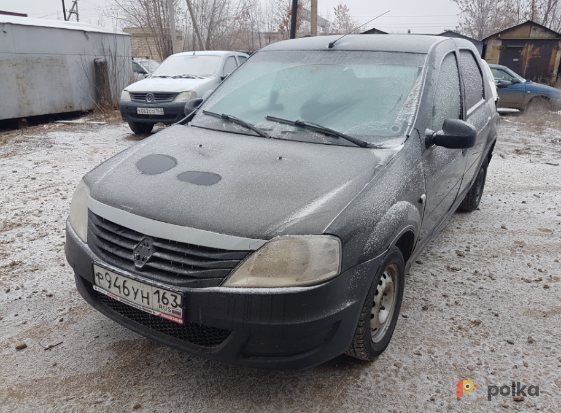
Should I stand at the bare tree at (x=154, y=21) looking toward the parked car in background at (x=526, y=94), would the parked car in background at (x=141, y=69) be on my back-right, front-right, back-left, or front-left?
front-right

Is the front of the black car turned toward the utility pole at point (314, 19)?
no

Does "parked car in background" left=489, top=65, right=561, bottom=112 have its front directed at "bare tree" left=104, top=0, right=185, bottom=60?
no

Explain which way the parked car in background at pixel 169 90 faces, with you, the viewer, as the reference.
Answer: facing the viewer and to the left of the viewer

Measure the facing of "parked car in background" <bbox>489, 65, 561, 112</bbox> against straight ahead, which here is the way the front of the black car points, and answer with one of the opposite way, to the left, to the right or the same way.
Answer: to the left

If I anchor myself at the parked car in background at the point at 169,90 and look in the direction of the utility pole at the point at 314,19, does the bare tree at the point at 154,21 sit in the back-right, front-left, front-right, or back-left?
front-left

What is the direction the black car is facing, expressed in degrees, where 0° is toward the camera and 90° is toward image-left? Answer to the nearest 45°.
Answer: approximately 45°

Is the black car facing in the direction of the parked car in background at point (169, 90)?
no

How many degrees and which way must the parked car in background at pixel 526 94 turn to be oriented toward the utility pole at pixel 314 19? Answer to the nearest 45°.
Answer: approximately 180°

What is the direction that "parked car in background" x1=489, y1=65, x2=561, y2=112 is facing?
to the viewer's right

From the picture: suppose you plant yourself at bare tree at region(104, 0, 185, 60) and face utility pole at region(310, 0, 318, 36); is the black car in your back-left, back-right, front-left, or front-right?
front-right

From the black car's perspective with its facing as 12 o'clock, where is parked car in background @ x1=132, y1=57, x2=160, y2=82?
The parked car in background is roughly at 4 o'clock from the black car.

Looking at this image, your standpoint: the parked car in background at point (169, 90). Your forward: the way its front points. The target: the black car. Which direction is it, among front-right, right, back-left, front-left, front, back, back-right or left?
front-left

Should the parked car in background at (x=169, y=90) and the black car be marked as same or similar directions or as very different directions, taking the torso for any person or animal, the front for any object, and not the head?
same or similar directions

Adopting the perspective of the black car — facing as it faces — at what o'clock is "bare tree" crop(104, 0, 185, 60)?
The bare tree is roughly at 4 o'clock from the black car.

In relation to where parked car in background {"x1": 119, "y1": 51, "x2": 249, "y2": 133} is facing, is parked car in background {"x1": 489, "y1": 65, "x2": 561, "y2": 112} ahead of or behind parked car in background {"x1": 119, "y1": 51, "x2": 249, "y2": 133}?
behind

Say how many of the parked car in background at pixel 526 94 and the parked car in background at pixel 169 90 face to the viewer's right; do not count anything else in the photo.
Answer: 1
